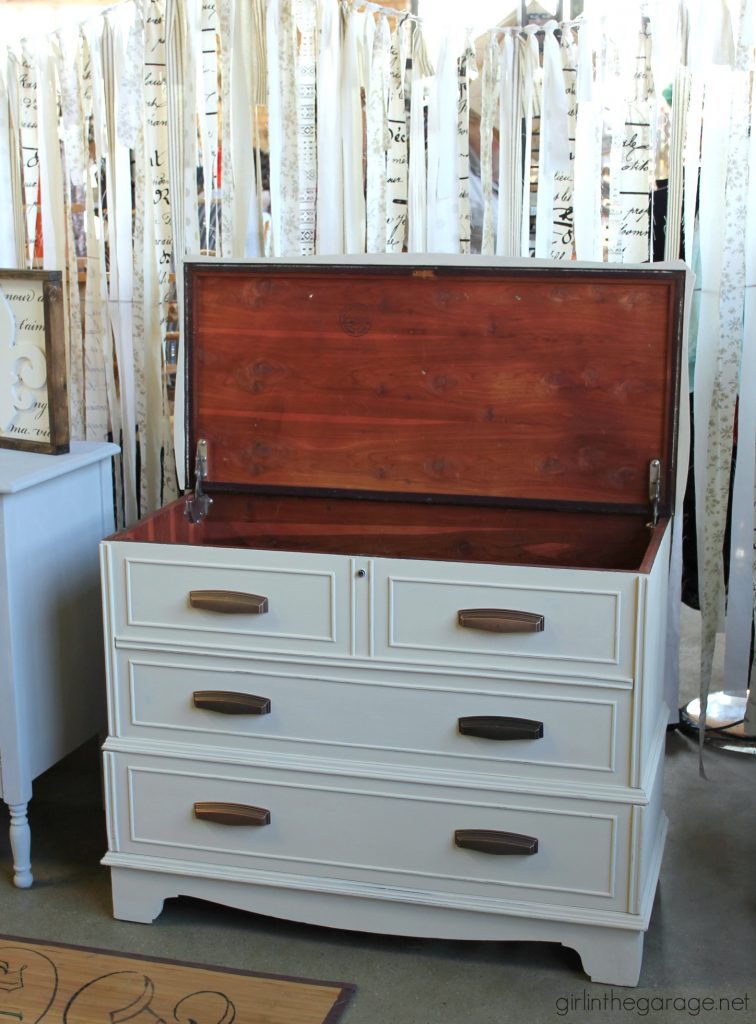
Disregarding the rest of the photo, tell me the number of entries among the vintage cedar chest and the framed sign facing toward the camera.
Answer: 2

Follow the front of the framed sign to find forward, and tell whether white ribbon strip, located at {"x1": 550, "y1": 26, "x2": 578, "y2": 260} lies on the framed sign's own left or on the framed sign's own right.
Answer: on the framed sign's own left

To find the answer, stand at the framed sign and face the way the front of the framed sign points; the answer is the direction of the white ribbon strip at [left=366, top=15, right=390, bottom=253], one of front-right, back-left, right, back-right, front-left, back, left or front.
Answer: left

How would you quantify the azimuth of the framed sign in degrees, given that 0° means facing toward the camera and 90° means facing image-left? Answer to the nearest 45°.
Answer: approximately 0°

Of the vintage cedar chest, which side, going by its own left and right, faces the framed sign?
right

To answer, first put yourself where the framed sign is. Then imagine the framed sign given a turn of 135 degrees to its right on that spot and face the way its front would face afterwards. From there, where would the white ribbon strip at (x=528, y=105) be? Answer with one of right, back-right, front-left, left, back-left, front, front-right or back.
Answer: back-right

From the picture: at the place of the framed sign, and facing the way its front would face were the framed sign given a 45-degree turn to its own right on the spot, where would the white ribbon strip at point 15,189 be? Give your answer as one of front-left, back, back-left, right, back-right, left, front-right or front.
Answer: back-right

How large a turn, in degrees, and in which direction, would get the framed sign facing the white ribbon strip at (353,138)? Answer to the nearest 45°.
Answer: approximately 90° to its left

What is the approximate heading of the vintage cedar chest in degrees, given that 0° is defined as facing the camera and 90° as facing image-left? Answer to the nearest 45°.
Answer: approximately 0°
